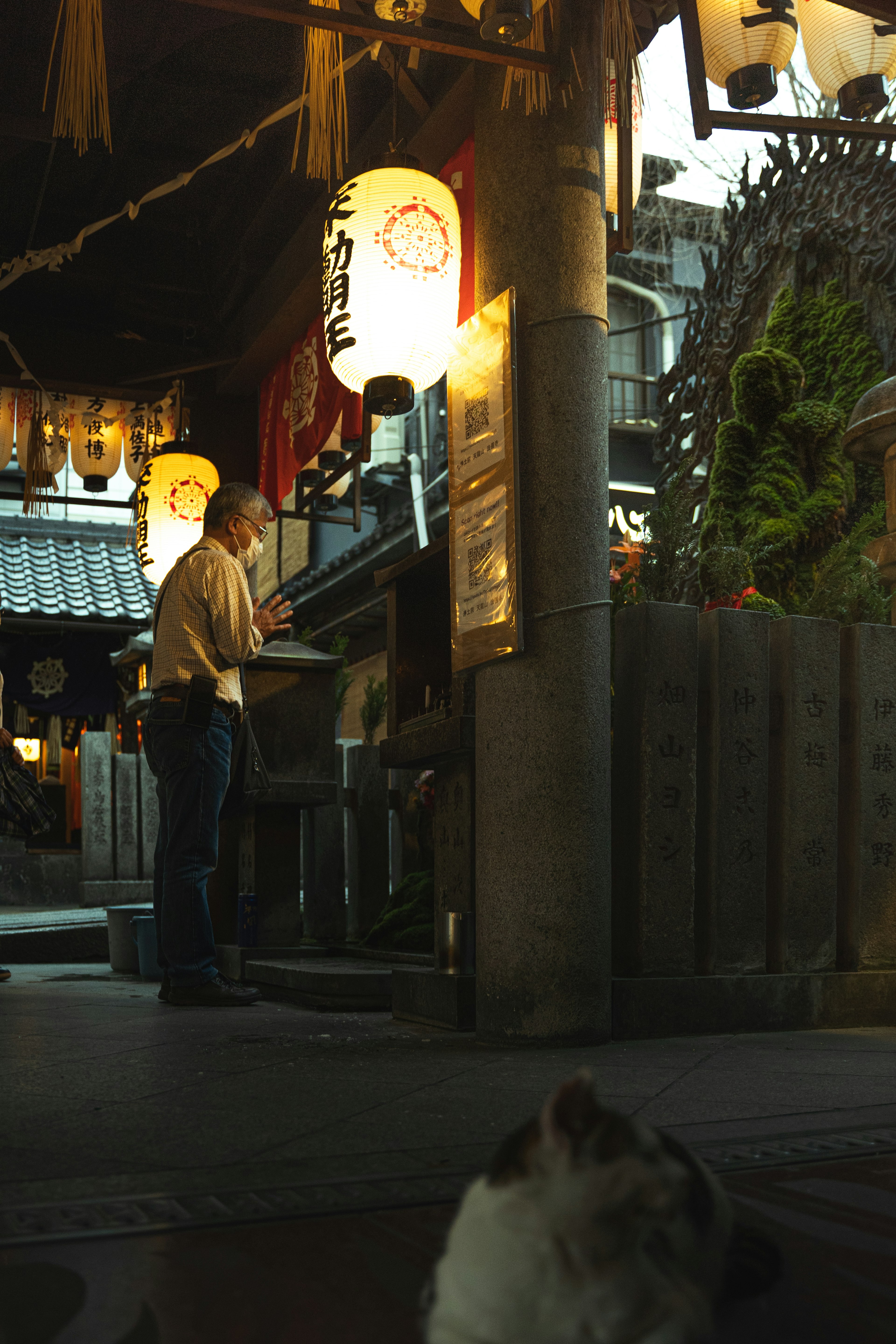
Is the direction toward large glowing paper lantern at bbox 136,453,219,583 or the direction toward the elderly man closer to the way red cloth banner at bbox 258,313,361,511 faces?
the elderly man

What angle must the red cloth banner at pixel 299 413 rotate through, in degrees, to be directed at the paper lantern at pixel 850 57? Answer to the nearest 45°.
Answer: approximately 90° to its left

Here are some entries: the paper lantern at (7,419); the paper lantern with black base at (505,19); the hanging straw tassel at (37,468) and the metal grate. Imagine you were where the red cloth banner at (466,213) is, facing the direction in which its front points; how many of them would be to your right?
2

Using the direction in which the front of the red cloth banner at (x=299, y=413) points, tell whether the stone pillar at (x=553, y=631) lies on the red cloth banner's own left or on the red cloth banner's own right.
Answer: on the red cloth banner's own left

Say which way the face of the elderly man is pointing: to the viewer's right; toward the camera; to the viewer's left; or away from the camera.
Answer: to the viewer's right

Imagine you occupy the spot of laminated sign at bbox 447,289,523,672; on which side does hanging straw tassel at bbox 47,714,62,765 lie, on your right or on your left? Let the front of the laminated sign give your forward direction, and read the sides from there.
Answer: on your right

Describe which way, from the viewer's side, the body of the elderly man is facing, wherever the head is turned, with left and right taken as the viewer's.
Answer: facing to the right of the viewer

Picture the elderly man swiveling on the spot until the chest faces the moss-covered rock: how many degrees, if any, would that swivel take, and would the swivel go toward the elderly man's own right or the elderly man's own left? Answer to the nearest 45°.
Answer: approximately 45° to the elderly man's own left
